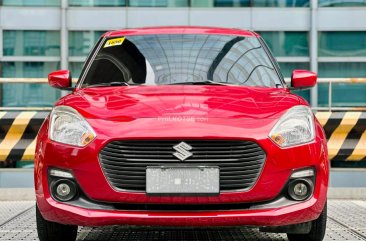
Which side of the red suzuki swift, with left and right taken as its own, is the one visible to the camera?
front

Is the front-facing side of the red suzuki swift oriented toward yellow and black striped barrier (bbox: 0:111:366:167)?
no
